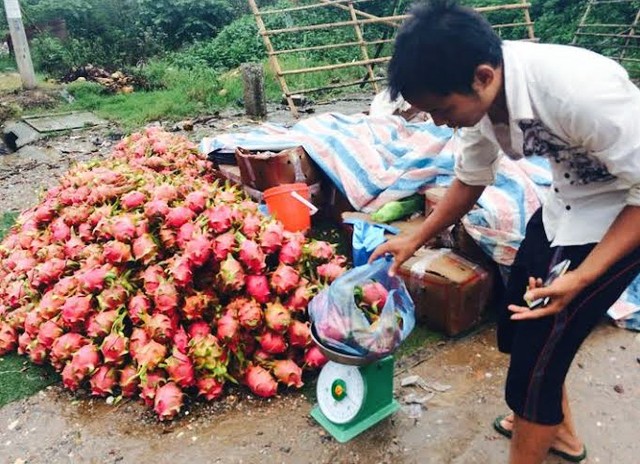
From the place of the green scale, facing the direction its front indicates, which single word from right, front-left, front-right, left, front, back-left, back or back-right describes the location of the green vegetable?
back-right

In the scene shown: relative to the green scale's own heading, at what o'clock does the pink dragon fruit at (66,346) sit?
The pink dragon fruit is roughly at 2 o'clock from the green scale.

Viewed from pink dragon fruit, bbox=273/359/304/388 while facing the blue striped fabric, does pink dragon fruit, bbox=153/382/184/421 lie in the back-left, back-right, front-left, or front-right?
back-left

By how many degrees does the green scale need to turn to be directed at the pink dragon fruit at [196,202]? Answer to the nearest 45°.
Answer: approximately 90° to its right

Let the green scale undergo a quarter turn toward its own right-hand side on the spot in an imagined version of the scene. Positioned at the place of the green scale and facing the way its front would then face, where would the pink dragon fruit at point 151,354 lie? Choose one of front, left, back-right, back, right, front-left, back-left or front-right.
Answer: front-left

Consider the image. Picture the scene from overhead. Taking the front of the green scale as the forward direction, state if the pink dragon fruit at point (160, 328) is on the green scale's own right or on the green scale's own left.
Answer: on the green scale's own right

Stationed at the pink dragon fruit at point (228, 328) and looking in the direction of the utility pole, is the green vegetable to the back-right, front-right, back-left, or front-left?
front-right

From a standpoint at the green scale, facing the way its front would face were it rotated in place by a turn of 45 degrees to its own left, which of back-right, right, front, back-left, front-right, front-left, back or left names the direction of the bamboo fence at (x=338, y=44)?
back

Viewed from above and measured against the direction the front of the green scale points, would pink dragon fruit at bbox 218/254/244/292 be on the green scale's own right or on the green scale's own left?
on the green scale's own right

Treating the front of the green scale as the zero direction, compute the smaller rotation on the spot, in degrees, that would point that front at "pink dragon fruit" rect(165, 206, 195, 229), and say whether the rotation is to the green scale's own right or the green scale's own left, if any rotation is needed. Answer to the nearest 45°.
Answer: approximately 90° to the green scale's own right

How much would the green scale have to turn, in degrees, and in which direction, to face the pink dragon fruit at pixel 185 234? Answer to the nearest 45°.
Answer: approximately 90° to its right

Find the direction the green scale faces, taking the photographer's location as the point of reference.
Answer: facing the viewer and to the left of the viewer

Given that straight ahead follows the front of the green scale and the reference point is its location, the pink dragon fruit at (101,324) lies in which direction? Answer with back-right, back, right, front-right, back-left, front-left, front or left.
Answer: front-right

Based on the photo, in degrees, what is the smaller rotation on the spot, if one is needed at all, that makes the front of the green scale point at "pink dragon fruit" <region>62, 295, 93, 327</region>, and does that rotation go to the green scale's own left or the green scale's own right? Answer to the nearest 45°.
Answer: approximately 45° to the green scale's own right

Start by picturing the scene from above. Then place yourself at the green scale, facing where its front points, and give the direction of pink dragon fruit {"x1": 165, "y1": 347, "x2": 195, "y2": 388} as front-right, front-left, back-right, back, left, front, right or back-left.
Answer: front-right

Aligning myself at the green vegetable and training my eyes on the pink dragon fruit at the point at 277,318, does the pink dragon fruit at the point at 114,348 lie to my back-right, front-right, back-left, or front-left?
front-right
